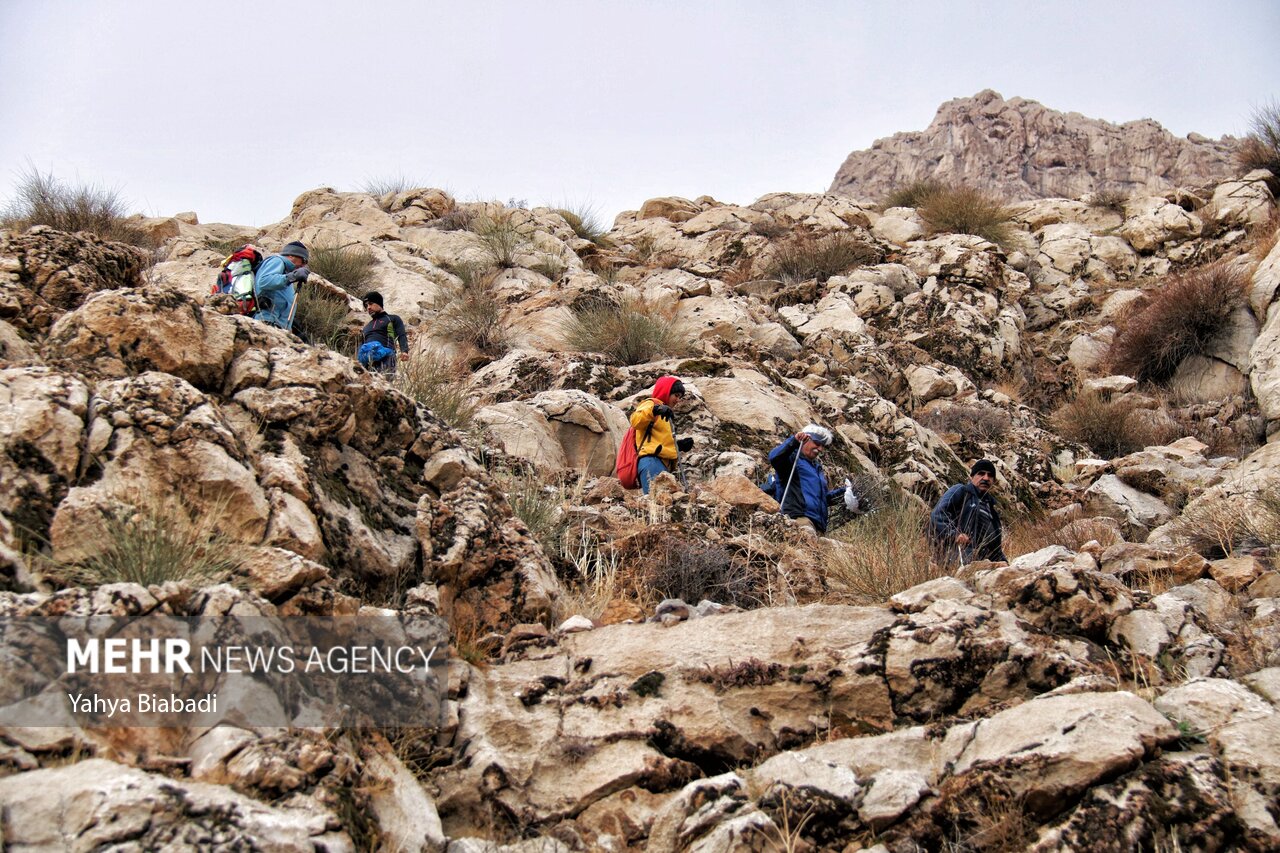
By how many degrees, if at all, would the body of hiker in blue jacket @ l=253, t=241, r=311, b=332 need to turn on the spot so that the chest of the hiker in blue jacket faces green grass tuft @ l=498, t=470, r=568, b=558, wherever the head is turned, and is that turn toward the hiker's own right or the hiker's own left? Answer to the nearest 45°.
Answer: approximately 45° to the hiker's own right

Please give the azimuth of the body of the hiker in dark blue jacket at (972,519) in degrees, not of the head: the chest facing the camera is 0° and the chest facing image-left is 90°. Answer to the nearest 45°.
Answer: approximately 315°

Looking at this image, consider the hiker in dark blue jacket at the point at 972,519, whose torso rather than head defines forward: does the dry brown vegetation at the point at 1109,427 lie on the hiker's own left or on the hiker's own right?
on the hiker's own left

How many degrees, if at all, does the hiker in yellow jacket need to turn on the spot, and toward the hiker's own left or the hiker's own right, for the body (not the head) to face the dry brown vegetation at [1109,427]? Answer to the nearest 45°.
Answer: approximately 45° to the hiker's own left

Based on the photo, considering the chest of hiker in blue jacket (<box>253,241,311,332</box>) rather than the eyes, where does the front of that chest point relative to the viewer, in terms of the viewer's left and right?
facing to the right of the viewer

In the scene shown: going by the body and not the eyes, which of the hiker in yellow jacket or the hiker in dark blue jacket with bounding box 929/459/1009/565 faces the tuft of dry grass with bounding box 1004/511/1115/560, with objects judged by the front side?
the hiker in yellow jacket

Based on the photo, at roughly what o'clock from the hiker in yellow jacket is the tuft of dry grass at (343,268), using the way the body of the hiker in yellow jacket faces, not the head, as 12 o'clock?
The tuft of dry grass is roughly at 8 o'clock from the hiker in yellow jacket.

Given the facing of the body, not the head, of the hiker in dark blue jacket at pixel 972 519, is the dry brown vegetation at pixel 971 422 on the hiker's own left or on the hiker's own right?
on the hiker's own left

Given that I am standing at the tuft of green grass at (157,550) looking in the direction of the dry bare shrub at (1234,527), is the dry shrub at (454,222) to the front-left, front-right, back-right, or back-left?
front-left

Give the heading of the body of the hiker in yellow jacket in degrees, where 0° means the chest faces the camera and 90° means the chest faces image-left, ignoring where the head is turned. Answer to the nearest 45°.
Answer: approximately 270°

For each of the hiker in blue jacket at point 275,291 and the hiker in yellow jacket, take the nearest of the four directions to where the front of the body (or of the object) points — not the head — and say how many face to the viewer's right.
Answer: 2

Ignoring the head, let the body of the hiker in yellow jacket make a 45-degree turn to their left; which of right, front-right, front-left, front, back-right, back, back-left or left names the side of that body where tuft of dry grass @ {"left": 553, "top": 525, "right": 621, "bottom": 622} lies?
back-right

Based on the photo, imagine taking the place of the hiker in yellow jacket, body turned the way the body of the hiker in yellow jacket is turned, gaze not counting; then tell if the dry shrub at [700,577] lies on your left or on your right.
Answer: on your right
